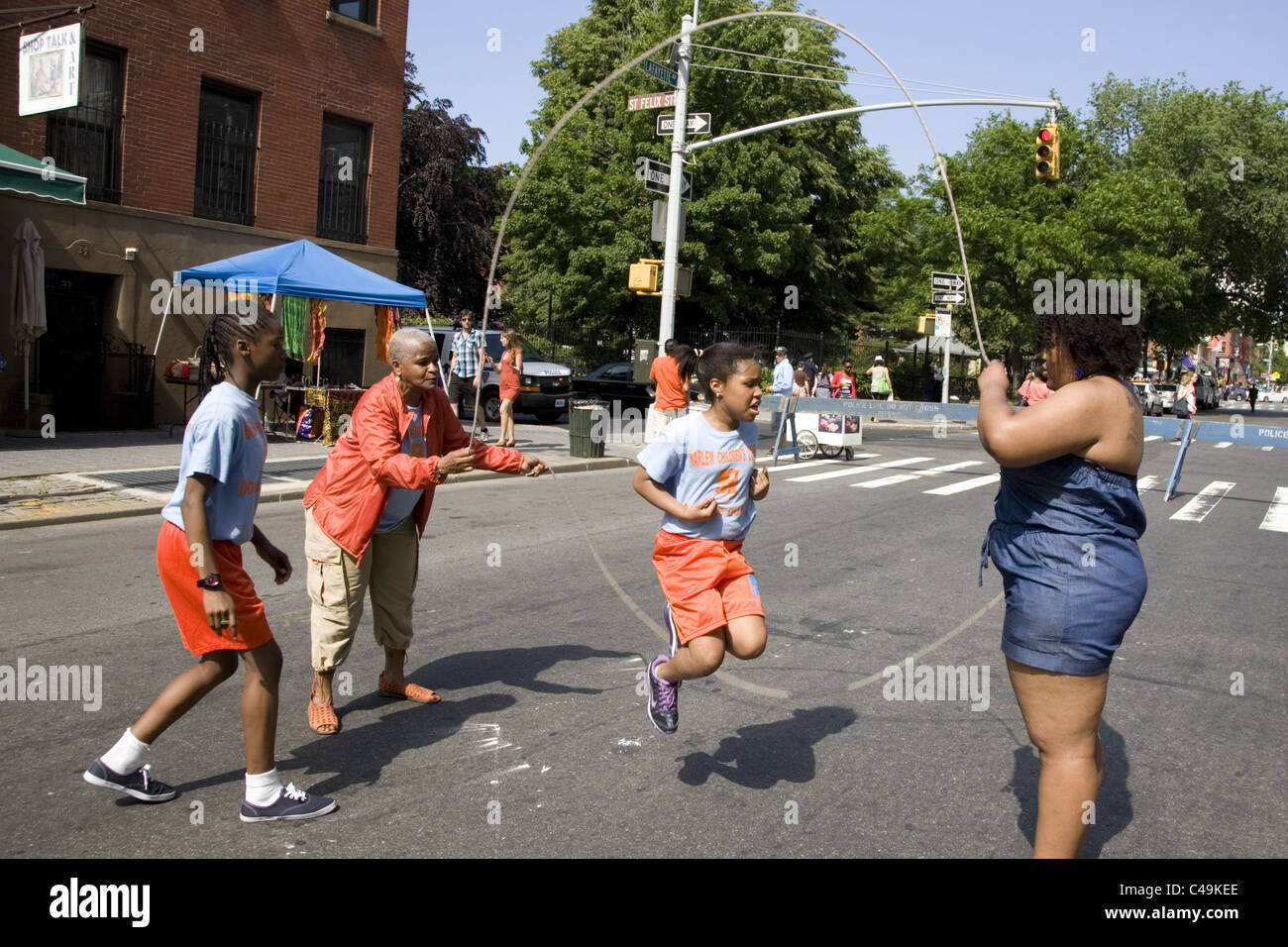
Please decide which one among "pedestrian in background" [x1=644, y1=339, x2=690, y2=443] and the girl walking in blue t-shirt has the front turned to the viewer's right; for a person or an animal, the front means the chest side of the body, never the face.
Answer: the girl walking in blue t-shirt

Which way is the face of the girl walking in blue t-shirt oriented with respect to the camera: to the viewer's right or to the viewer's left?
to the viewer's right

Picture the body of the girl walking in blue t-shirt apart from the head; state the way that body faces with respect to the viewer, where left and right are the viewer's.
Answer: facing to the right of the viewer

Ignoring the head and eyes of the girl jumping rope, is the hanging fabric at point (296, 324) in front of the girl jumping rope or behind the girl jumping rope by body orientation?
behind

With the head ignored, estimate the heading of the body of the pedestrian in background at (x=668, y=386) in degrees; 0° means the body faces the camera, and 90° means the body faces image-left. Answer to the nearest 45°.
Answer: approximately 180°

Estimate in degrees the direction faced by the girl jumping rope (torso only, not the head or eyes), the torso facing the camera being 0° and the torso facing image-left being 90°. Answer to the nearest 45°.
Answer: approximately 315°

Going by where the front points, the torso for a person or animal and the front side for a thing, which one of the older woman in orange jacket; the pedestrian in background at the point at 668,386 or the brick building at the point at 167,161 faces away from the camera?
the pedestrian in background

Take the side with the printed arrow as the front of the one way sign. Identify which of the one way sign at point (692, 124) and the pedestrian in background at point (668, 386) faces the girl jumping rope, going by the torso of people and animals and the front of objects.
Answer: the one way sign

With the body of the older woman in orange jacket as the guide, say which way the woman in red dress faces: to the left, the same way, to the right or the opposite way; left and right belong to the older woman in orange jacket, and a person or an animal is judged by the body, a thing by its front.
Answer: to the right
